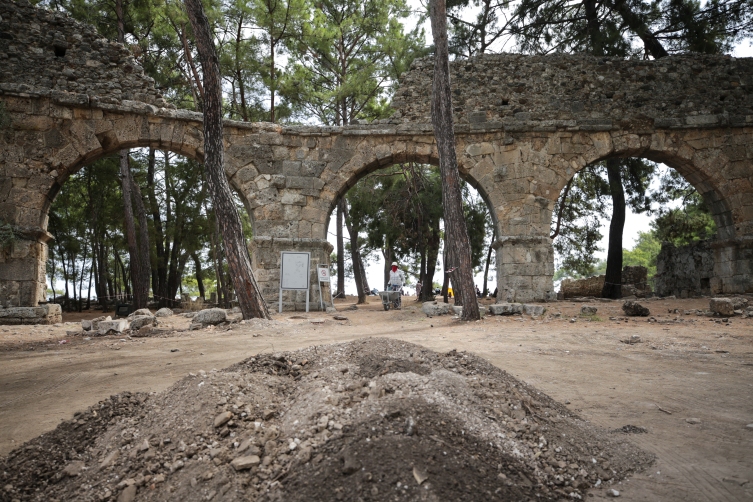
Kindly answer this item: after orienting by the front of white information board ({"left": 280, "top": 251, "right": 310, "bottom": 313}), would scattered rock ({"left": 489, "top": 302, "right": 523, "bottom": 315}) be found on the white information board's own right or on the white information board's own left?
on the white information board's own left

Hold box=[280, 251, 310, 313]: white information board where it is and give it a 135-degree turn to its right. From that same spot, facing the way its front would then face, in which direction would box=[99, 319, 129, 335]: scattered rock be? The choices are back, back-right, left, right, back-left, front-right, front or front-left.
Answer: left

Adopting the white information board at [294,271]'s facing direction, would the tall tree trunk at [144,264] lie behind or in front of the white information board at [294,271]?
behind

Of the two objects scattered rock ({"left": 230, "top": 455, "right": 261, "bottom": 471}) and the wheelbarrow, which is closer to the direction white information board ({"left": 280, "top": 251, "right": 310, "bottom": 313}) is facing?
the scattered rock

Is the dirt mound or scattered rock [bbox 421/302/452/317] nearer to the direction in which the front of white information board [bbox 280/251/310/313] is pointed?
the dirt mound

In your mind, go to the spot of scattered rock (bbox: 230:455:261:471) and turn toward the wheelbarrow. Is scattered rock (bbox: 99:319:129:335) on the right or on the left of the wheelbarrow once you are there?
left

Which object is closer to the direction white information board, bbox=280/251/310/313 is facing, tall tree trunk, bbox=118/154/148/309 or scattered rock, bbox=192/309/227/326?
the scattered rock

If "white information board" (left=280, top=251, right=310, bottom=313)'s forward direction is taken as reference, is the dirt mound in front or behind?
in front

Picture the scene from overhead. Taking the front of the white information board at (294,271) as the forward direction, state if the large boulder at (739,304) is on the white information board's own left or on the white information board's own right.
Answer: on the white information board's own left

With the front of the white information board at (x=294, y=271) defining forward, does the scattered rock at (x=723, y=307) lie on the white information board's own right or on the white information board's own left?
on the white information board's own left

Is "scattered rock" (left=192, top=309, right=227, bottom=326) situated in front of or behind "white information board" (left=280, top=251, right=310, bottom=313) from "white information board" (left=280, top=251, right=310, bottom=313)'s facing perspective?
in front

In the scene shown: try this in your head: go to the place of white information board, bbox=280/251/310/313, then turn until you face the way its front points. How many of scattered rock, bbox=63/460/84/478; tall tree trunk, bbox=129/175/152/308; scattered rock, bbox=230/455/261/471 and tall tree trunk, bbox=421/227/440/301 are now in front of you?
2

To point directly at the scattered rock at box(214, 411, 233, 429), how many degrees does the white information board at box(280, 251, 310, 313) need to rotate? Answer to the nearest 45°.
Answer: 0° — it already faces it

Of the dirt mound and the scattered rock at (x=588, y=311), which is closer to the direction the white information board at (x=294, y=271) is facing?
the dirt mound

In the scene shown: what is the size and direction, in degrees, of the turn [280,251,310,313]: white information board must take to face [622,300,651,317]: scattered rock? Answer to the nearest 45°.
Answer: approximately 45° to its left

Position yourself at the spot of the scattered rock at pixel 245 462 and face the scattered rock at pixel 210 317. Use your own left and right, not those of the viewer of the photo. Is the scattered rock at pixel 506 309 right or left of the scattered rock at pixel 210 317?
right

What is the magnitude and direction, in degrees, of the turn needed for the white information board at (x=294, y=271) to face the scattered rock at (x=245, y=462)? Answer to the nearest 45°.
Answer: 0° — it already faces it

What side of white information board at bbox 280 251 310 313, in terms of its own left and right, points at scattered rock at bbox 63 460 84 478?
front

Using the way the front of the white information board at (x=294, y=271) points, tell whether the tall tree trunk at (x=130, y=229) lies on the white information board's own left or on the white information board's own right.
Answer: on the white information board's own right

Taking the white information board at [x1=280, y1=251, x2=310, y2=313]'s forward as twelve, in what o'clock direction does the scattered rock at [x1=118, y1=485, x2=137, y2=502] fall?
The scattered rock is roughly at 12 o'clock from the white information board.

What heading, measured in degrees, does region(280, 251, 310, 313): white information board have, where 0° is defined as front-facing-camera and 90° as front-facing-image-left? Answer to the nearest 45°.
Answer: approximately 0°
